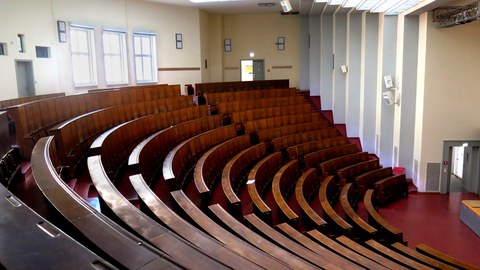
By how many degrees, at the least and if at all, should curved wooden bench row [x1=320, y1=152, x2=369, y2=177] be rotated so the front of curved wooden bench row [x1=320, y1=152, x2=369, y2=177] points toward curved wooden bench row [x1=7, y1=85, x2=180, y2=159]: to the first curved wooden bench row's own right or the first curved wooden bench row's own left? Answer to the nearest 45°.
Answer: approximately 90° to the first curved wooden bench row's own right

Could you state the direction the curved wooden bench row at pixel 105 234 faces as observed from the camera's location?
facing away from the viewer and to the right of the viewer

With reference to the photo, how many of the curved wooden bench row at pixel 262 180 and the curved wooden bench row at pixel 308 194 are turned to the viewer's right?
2

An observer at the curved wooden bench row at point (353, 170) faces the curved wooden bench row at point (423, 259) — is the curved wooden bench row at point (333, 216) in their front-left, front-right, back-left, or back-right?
front-right

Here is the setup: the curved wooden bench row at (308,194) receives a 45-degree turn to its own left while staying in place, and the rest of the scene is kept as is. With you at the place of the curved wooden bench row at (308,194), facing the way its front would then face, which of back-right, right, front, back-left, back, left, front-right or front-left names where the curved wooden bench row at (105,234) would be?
back-right

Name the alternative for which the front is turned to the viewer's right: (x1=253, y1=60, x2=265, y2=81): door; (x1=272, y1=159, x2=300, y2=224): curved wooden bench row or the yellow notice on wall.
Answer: the curved wooden bench row

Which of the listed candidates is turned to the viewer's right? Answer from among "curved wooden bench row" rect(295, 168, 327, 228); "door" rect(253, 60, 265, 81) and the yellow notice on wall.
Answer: the curved wooden bench row

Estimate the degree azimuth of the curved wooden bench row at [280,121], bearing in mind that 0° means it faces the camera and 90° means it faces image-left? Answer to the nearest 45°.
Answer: approximately 315°

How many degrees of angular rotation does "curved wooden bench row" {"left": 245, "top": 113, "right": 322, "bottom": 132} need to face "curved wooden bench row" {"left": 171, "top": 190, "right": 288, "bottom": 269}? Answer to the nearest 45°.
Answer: approximately 45° to its right

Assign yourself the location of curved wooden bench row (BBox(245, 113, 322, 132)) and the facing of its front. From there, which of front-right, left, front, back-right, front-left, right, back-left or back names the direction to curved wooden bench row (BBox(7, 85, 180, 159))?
right

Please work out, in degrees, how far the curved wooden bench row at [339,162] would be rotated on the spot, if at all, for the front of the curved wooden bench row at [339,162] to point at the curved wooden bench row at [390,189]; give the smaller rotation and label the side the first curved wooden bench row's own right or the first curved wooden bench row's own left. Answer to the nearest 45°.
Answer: approximately 45° to the first curved wooden bench row's own left

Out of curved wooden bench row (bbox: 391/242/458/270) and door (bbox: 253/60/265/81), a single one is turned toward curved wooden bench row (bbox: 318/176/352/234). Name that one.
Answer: the door

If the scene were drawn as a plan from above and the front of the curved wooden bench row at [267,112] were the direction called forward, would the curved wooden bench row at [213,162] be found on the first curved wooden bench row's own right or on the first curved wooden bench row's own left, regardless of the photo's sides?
on the first curved wooden bench row's own right

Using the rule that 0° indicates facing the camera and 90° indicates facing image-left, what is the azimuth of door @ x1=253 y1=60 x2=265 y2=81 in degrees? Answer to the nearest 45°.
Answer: approximately 0°

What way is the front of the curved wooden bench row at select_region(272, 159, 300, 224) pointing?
to the viewer's right

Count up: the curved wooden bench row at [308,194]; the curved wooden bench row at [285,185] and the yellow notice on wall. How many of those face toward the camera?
1

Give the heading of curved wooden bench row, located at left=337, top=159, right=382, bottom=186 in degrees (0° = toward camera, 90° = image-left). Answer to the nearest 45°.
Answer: approximately 315°

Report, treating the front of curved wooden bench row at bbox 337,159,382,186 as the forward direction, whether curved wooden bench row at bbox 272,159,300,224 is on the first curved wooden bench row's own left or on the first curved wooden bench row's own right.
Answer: on the first curved wooden bench row's own right

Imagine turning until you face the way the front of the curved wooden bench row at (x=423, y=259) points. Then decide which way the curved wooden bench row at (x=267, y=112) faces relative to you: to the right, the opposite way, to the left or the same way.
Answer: to the right

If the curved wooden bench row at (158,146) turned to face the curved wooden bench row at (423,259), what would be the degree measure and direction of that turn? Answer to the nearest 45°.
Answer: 0° — it already faces it
